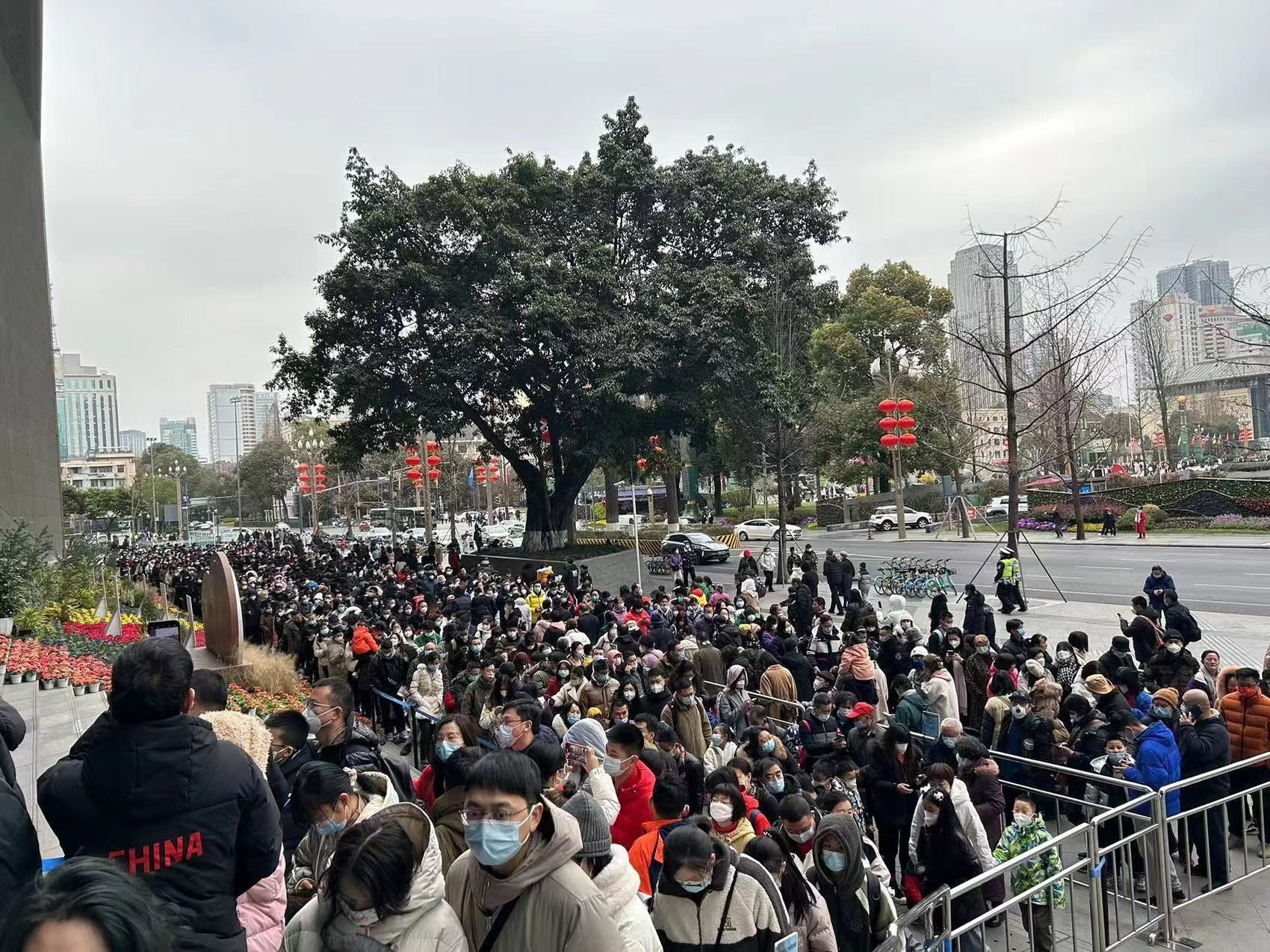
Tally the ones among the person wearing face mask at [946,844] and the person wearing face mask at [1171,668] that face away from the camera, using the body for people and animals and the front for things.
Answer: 0

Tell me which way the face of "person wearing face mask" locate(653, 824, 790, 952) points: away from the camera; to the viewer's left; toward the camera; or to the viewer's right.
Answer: toward the camera

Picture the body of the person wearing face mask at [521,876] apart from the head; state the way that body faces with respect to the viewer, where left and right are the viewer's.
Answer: facing the viewer and to the left of the viewer

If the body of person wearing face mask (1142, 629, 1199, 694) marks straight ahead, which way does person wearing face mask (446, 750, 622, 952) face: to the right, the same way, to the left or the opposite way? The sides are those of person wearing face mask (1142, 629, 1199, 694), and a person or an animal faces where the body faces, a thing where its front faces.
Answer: the same way

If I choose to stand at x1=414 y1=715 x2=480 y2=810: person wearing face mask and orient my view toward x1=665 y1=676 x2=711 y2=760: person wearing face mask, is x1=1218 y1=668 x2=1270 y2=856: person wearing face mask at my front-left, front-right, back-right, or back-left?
front-right

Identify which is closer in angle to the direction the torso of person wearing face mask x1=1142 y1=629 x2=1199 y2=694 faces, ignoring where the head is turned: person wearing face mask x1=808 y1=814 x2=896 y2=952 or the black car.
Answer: the person wearing face mask

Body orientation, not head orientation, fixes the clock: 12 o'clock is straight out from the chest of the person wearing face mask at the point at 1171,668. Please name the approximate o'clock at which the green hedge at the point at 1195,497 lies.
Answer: The green hedge is roughly at 6 o'clock from the person wearing face mask.

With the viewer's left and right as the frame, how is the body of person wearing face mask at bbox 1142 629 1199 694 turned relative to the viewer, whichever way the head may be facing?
facing the viewer

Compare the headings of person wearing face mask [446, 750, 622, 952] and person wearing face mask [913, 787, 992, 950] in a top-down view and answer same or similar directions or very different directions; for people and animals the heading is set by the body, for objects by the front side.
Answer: same or similar directions

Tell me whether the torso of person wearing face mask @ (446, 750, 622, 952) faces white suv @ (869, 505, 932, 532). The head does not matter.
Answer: no

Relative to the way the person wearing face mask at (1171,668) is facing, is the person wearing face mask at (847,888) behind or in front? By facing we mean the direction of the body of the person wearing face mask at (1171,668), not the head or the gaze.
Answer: in front

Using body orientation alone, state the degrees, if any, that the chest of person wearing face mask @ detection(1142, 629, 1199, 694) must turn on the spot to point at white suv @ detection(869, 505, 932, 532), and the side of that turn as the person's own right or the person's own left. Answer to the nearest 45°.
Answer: approximately 180°

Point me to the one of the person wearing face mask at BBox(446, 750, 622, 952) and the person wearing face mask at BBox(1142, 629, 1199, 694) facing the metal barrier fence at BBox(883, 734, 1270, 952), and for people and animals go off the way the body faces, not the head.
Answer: the person wearing face mask at BBox(1142, 629, 1199, 694)

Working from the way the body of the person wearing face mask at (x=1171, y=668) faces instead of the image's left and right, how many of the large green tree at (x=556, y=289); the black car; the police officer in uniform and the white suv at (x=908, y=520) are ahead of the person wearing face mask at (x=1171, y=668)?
0

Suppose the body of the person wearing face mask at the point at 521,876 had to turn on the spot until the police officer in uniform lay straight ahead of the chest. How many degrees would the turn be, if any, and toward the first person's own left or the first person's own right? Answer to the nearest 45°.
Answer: approximately 180°
